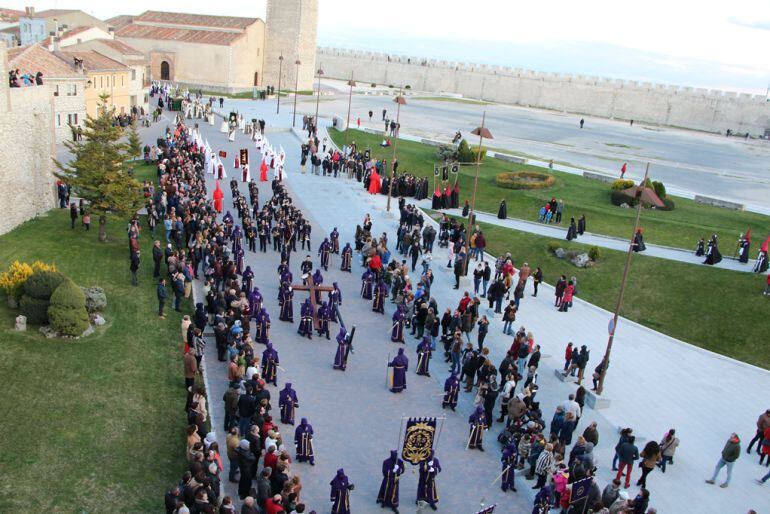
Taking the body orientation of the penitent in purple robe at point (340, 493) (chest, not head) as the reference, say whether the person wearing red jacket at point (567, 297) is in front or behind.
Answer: behind

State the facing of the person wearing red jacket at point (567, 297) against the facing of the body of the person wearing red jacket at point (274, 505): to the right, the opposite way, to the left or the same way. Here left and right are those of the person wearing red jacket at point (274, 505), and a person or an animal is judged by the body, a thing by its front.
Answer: the opposite way

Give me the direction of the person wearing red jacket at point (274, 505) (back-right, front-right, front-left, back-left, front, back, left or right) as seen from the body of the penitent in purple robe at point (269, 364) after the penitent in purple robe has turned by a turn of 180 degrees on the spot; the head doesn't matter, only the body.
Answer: back

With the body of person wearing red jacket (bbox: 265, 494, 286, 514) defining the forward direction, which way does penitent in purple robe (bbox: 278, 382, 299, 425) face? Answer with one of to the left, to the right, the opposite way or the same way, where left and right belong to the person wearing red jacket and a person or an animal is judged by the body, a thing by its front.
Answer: to the right

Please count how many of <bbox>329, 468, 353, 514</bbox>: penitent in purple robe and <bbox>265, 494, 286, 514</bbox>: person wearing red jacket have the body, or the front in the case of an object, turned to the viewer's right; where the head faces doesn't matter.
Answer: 1

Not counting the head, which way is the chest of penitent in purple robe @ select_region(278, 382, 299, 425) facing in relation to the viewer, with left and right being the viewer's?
facing the viewer

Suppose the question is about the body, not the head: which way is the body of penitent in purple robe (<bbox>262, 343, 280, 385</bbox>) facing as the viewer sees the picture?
toward the camera

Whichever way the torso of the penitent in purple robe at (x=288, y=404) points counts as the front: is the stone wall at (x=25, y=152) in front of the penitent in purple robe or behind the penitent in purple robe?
behind

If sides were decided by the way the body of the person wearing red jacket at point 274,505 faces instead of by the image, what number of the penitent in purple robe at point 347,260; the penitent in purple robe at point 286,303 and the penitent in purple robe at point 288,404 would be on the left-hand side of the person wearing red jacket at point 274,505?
3

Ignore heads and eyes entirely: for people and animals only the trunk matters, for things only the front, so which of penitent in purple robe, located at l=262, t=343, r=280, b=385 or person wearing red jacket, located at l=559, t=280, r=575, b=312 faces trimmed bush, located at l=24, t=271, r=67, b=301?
the person wearing red jacket

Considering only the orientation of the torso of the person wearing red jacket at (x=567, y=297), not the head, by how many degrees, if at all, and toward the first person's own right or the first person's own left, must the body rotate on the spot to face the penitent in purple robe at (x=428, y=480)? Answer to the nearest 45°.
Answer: approximately 45° to the first person's own left

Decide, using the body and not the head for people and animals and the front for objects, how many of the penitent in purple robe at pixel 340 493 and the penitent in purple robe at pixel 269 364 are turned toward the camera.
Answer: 2

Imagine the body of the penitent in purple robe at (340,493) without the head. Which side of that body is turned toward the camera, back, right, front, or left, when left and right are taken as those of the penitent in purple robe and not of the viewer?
front

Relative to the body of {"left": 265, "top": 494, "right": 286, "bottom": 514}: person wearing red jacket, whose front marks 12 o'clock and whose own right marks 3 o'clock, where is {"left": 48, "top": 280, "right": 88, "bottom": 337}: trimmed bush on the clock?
The trimmed bush is roughly at 8 o'clock from the person wearing red jacket.

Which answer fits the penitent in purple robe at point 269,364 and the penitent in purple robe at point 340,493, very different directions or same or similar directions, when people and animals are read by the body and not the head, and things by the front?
same or similar directions

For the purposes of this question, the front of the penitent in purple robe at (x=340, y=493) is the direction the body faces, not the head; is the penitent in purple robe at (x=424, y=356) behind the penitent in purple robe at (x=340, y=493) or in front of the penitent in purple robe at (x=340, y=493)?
behind

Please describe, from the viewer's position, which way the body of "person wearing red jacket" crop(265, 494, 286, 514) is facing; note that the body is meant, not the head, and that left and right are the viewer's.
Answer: facing to the right of the viewer
